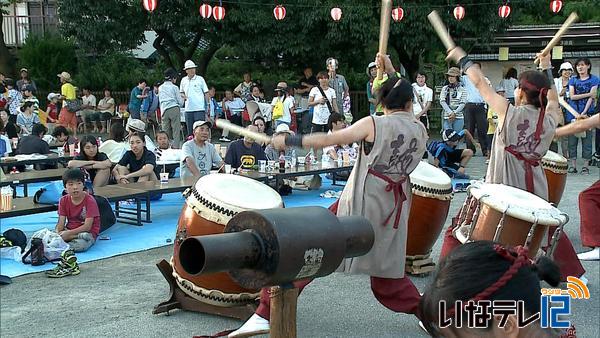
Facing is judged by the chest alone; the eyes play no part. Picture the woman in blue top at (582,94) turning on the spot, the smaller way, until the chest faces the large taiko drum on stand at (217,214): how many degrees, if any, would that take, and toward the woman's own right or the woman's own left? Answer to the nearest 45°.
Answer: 0° — they already face it

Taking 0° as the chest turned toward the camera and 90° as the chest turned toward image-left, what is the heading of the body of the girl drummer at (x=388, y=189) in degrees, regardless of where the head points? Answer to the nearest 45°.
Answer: approximately 135°

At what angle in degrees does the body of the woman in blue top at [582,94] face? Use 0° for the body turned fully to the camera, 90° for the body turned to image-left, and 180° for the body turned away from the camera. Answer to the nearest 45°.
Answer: approximately 0°

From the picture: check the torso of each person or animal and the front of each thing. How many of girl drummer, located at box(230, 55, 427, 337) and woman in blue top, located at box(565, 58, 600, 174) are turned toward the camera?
1

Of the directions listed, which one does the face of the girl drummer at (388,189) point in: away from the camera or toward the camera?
away from the camera

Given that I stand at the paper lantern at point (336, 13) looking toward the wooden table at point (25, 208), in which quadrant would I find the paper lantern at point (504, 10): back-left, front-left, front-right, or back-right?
back-left

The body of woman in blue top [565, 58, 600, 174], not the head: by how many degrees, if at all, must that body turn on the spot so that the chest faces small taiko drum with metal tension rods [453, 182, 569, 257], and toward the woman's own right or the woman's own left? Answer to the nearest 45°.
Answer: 0° — they already face it

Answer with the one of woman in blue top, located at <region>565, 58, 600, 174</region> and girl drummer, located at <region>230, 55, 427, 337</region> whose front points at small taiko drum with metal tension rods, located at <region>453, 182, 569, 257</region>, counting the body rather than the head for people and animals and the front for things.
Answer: the woman in blue top
